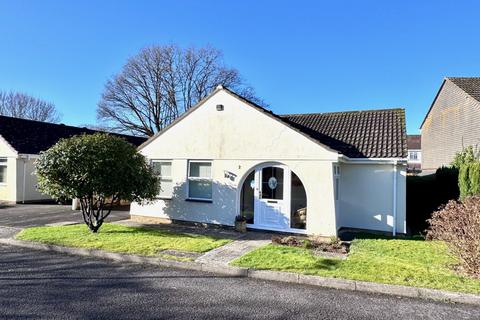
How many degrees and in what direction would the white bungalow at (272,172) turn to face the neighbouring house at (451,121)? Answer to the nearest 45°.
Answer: approximately 135° to its left

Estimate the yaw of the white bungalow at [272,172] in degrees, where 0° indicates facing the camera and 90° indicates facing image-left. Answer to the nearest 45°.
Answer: approximately 0°
